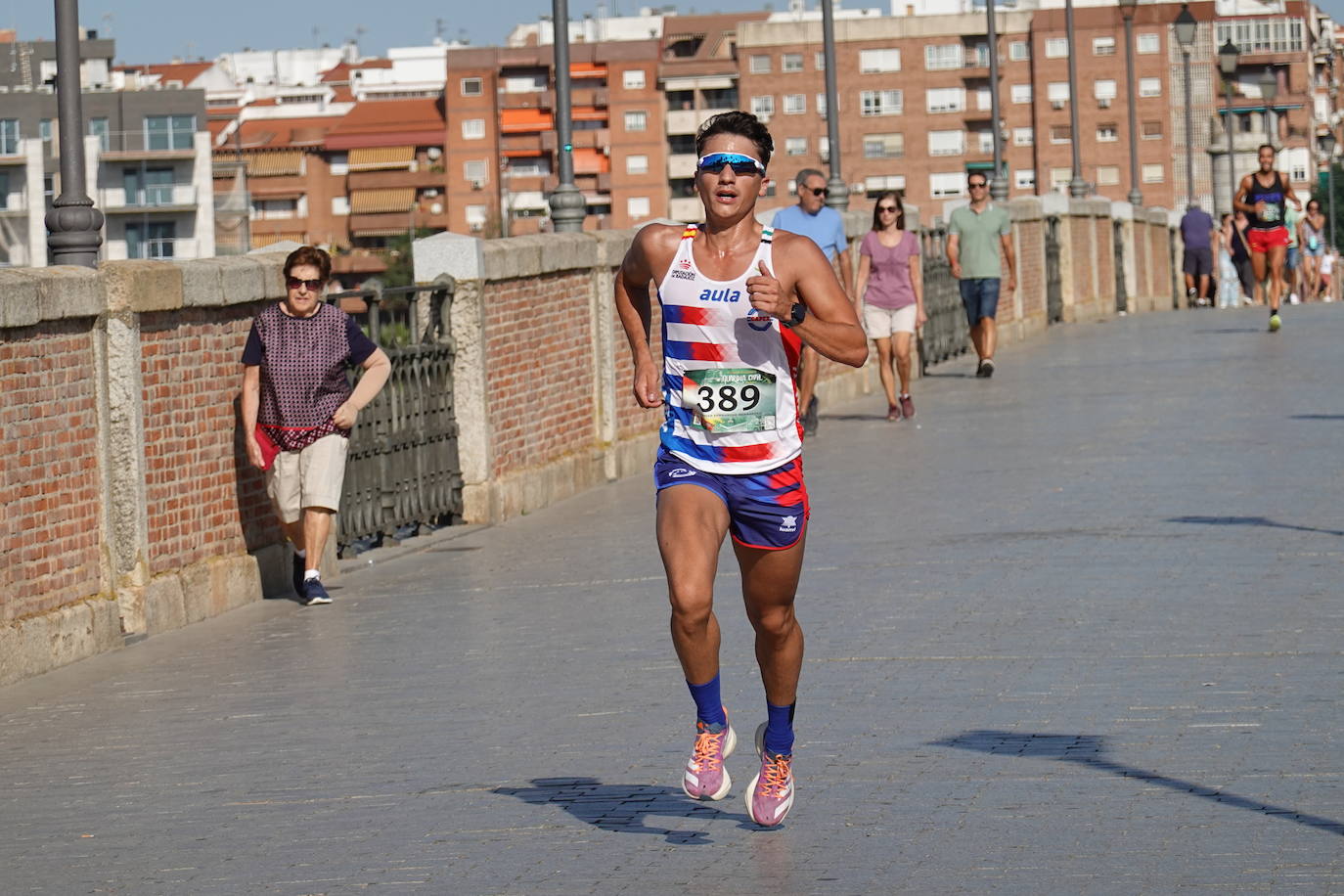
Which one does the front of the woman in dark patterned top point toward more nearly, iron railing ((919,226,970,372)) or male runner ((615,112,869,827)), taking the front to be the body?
the male runner

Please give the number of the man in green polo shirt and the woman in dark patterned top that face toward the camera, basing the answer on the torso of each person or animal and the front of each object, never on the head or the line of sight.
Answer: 2

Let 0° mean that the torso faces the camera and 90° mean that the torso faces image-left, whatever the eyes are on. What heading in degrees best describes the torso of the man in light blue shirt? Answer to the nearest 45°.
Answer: approximately 0°

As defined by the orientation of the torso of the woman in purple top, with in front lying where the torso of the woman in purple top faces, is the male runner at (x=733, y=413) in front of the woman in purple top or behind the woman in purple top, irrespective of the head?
in front

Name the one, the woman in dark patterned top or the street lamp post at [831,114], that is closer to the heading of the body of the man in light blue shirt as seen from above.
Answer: the woman in dark patterned top

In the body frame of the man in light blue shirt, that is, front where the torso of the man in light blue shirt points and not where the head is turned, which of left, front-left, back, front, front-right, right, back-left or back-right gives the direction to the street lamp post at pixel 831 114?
back

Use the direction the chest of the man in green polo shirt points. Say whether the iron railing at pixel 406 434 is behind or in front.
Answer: in front
